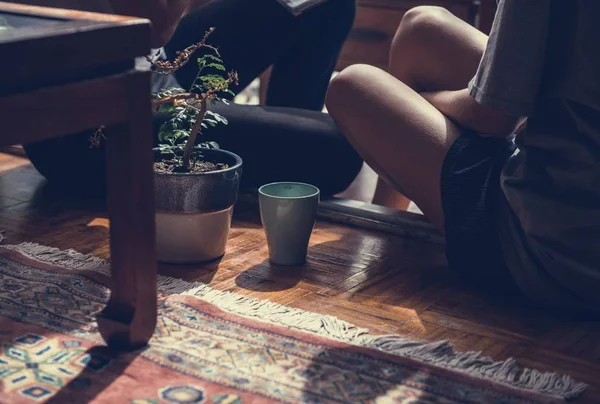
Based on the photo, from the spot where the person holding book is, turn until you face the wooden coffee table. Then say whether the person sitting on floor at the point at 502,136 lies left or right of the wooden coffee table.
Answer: left

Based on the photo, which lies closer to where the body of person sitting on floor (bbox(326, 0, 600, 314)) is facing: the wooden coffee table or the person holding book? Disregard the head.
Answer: the person holding book

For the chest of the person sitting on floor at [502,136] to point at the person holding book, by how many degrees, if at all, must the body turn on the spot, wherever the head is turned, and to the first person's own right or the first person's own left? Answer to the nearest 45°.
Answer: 0° — they already face them

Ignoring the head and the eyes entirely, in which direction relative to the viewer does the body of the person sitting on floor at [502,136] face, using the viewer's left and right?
facing away from the viewer and to the left of the viewer

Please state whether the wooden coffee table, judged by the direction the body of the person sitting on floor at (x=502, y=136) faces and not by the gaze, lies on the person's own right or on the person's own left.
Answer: on the person's own left
